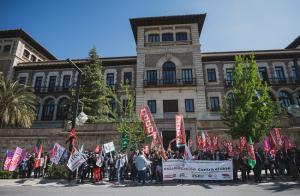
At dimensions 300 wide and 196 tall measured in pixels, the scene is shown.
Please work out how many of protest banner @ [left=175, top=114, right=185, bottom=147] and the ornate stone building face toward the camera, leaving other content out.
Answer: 2

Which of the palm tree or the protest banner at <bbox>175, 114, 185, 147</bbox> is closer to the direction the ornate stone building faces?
the protest banner

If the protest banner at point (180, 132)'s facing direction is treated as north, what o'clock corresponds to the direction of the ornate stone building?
The ornate stone building is roughly at 6 o'clock from the protest banner.

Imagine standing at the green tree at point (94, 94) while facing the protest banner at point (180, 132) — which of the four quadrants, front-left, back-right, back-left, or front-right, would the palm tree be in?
back-right

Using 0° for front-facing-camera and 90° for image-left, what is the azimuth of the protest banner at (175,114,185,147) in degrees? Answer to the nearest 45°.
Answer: approximately 0°

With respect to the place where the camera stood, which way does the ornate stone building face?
facing the viewer

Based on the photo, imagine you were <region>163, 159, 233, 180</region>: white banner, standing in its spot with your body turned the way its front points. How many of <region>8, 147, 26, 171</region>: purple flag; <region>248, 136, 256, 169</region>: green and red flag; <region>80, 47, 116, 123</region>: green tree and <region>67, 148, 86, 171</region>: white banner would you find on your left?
1

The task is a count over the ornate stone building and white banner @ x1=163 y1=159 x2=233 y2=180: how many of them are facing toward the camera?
2

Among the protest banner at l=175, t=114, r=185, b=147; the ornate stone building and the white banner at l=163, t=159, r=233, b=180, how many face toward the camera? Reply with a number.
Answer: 3

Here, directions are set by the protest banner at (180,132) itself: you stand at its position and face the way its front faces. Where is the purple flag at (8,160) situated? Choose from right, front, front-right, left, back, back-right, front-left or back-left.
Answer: right

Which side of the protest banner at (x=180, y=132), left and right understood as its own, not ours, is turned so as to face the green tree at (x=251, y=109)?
left

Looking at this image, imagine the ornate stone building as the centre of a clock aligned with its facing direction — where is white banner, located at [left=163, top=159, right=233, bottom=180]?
The white banner is roughly at 12 o'clock from the ornate stone building.

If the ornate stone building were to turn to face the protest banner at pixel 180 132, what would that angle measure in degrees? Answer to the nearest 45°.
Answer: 0° — it already faces it

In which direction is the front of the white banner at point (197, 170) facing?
toward the camera

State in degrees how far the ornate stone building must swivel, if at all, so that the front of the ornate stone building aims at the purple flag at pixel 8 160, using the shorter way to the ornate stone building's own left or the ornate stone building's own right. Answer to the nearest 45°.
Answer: approximately 45° to the ornate stone building's own right

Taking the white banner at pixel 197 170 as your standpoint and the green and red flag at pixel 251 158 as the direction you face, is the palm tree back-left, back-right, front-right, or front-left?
back-left

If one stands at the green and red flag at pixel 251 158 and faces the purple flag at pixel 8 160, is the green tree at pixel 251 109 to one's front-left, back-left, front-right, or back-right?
back-right
